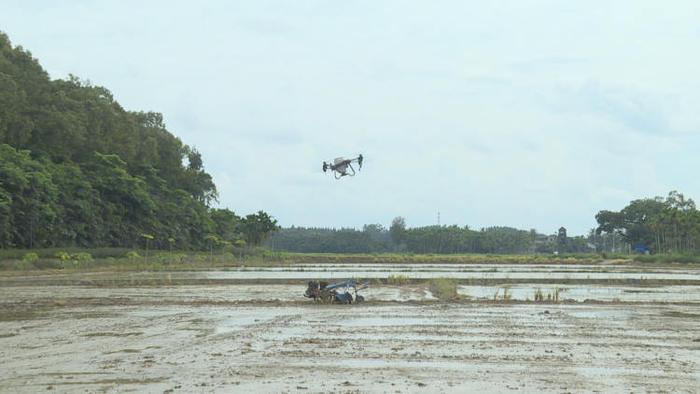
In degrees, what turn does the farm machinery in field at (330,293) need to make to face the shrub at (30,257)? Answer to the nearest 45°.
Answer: approximately 45° to its right

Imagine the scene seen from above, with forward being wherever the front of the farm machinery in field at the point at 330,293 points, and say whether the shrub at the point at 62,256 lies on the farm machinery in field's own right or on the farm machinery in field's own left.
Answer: on the farm machinery in field's own right

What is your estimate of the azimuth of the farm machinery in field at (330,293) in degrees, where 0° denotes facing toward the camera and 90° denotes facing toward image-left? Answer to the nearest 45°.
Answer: approximately 90°

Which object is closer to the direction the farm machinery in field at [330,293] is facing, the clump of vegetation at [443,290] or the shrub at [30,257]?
the shrub

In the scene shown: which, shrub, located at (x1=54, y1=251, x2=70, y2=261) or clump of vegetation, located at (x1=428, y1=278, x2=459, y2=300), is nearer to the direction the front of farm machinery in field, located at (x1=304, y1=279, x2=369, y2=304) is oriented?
the shrub

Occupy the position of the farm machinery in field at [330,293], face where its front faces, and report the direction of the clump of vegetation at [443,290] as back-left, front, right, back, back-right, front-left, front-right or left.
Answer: back-right
